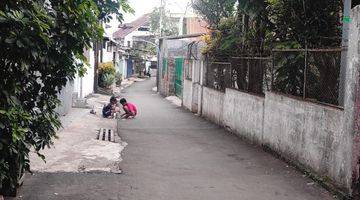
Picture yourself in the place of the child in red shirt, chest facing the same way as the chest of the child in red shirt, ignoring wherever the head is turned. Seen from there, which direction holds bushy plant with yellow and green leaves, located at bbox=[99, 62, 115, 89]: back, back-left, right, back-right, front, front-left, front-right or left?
right

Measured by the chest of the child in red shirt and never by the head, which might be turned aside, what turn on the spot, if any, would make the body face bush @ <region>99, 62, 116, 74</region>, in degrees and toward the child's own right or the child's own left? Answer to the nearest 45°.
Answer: approximately 90° to the child's own right

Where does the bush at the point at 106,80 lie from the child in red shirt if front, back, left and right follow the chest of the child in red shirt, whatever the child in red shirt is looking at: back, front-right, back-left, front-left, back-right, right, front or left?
right

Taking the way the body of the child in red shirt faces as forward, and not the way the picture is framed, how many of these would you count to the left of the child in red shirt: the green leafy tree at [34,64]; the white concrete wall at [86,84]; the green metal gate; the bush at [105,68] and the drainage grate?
2

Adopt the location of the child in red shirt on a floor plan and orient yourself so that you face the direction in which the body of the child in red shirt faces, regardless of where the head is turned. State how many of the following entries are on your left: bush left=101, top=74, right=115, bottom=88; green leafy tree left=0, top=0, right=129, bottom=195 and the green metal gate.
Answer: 1

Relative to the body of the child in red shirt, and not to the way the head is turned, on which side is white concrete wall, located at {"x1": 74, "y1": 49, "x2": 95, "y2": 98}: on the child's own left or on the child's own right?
on the child's own right

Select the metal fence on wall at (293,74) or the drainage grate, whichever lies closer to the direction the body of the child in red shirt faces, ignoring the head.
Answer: the drainage grate

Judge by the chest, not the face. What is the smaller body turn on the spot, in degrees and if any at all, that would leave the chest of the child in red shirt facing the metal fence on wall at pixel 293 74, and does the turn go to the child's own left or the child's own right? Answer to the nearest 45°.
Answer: approximately 135° to the child's own left

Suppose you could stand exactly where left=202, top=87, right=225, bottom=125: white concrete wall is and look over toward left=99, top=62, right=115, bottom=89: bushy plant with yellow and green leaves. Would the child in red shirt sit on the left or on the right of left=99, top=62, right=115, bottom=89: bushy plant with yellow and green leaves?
left

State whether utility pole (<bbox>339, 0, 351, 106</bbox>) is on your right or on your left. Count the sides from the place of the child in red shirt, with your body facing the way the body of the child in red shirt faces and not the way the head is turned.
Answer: on your left

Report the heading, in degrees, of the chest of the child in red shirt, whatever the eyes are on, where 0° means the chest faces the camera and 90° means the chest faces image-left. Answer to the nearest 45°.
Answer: approximately 90°

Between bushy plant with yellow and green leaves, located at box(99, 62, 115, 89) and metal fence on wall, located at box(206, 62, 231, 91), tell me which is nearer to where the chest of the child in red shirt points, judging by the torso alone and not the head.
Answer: the bushy plant with yellow and green leaves

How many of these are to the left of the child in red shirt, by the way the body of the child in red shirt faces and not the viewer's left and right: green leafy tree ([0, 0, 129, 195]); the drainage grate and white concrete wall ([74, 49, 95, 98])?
2

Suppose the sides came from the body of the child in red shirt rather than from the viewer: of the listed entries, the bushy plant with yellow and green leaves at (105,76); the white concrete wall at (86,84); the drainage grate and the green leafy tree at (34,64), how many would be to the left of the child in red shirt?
2

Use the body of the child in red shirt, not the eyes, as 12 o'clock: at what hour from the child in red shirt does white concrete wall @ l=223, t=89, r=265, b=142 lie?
The white concrete wall is roughly at 8 o'clock from the child in red shirt.

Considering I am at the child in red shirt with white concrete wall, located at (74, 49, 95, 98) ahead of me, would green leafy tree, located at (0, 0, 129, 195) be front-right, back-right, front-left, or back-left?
back-left

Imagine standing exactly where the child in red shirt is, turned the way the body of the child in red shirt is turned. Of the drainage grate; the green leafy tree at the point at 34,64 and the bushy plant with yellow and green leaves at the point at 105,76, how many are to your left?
2

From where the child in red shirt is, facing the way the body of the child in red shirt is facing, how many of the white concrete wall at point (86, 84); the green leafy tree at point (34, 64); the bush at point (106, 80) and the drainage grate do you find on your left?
2
